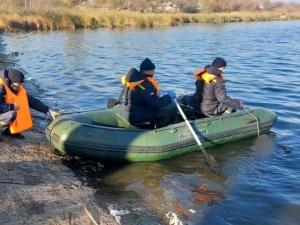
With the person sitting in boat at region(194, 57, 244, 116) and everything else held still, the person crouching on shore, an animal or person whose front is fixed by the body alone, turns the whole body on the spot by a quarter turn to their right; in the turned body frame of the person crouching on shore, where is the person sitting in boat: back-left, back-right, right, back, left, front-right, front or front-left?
back-left

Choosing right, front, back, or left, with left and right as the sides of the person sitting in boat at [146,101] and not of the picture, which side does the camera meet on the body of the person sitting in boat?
right

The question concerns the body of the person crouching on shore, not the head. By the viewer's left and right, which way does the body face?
facing the viewer and to the right of the viewer

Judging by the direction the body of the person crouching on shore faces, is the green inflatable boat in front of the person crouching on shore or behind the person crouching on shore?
in front

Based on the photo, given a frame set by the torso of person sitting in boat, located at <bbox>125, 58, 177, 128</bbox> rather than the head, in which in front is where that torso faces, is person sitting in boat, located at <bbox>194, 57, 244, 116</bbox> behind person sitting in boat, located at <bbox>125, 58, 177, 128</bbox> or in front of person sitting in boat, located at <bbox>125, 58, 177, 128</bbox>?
in front
